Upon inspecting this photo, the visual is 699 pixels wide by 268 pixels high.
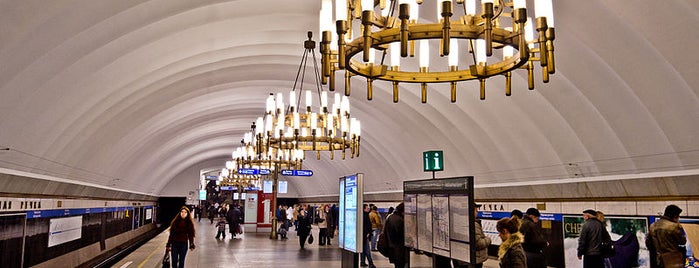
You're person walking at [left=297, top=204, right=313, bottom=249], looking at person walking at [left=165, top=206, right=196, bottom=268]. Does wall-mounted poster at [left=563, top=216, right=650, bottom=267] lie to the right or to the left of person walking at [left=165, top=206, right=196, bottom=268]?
left

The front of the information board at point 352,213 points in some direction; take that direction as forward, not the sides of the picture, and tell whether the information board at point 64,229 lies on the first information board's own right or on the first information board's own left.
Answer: on the first information board's own right

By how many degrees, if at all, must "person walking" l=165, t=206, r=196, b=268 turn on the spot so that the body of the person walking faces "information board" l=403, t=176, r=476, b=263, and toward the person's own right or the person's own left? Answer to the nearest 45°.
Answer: approximately 45° to the person's own left

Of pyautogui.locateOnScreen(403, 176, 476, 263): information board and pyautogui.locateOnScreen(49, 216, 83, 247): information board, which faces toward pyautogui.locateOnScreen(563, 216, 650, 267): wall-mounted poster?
pyautogui.locateOnScreen(49, 216, 83, 247): information board

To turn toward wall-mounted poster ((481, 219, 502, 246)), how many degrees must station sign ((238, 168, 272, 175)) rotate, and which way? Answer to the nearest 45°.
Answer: approximately 45° to its left

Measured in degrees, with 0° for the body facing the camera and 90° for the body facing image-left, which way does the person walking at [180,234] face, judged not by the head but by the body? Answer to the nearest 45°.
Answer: approximately 0°

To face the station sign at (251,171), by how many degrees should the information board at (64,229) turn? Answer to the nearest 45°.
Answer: approximately 90° to its left
